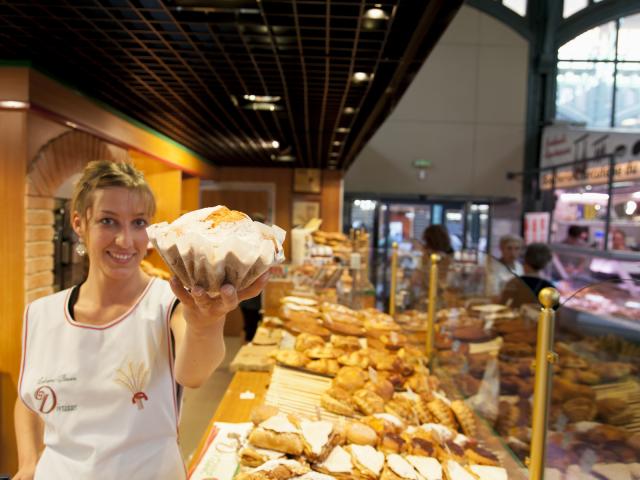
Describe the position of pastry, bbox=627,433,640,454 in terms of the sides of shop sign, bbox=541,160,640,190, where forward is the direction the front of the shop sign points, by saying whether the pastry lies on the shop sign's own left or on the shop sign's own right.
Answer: on the shop sign's own left

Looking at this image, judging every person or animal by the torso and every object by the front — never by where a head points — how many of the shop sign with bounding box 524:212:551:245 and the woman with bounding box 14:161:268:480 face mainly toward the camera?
2

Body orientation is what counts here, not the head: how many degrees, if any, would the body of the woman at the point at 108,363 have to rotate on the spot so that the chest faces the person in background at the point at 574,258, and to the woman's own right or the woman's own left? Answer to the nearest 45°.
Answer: approximately 135° to the woman's own left

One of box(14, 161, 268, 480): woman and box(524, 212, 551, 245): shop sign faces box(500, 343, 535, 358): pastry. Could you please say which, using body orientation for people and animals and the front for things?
the shop sign

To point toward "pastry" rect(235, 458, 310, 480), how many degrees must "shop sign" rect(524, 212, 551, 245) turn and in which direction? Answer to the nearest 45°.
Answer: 0° — it already faces it

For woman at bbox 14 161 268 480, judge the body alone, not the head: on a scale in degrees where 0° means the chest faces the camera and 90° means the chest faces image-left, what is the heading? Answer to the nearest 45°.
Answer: approximately 0°
